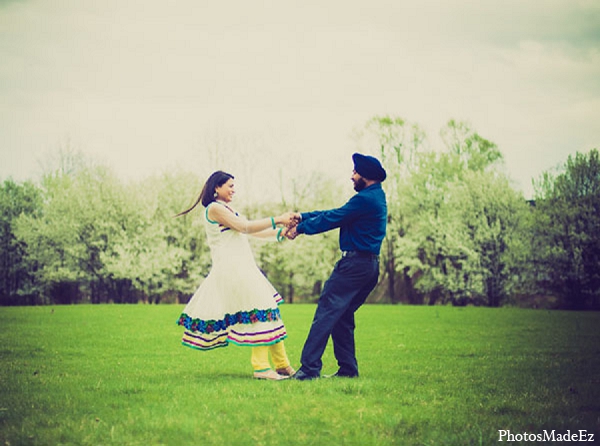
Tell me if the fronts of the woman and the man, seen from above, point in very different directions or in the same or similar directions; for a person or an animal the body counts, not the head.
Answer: very different directions

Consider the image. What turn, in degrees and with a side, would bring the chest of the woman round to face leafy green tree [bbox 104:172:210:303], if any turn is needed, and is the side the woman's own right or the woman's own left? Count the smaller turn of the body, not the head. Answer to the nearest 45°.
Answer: approximately 90° to the woman's own left

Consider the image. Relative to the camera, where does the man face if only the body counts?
to the viewer's left

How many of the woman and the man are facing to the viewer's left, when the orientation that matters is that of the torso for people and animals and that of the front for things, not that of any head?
1

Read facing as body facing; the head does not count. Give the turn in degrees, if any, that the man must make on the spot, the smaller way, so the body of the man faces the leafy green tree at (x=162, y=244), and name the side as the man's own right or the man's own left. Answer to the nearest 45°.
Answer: approximately 90° to the man's own right

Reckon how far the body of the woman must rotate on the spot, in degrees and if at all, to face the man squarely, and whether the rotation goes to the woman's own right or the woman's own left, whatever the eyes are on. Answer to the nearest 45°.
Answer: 0° — they already face them

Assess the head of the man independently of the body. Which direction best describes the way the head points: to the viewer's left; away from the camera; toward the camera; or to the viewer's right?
to the viewer's left

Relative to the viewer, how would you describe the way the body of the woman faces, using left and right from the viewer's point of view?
facing to the right of the viewer
